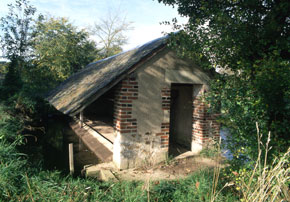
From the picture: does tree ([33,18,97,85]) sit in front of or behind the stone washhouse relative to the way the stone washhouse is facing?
behind

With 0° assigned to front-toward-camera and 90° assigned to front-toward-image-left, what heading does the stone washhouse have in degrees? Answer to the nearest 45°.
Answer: approximately 315°
